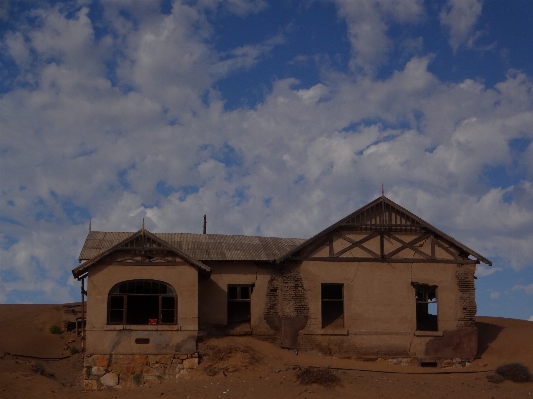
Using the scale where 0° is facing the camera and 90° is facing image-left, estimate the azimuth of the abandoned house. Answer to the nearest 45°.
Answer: approximately 0°

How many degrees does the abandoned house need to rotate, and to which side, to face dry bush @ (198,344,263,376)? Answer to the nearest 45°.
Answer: approximately 45° to its right
